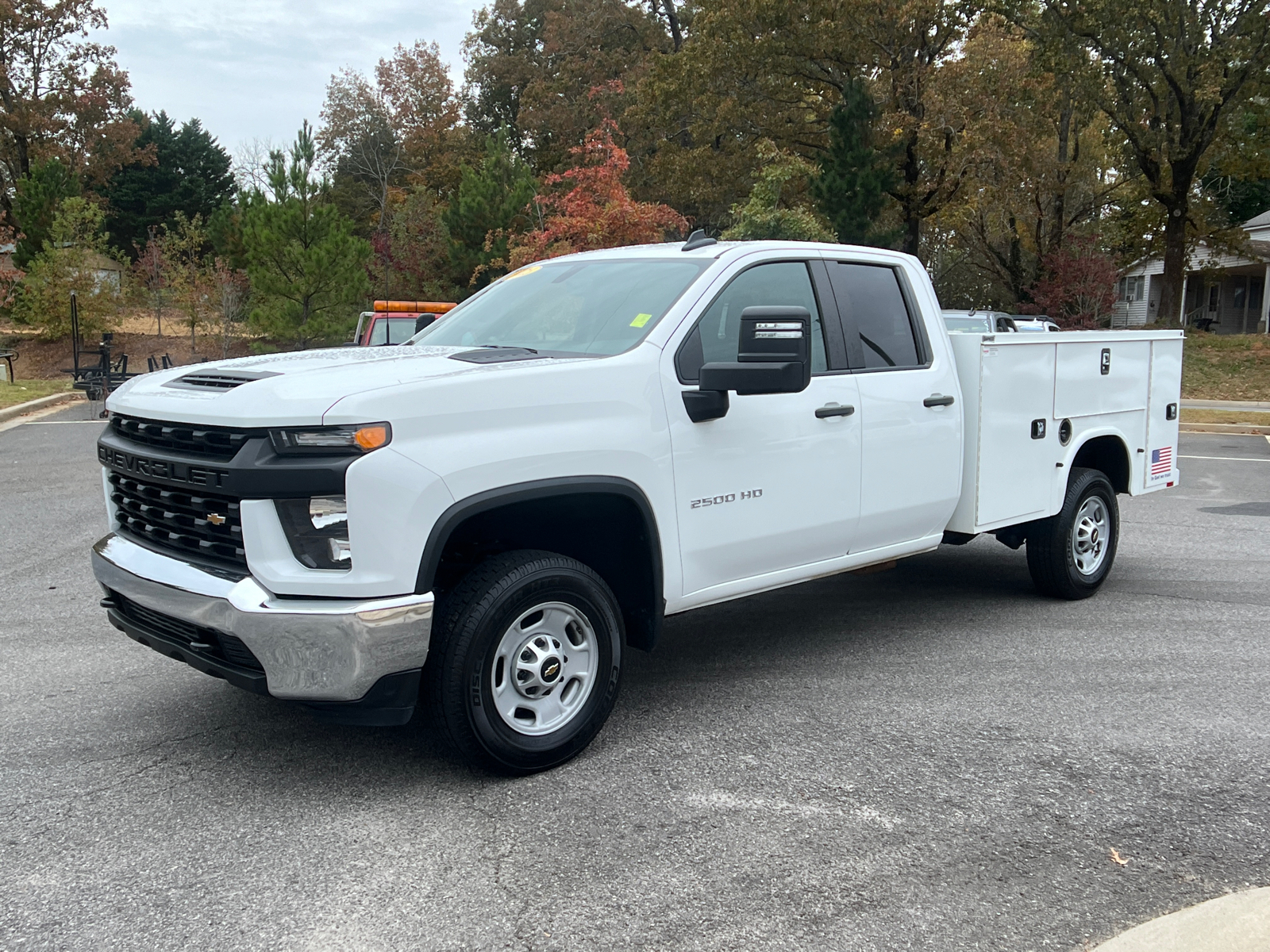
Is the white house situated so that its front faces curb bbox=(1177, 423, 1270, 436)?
yes

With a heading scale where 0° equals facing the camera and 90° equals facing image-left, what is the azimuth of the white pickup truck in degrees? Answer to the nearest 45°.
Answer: approximately 45°

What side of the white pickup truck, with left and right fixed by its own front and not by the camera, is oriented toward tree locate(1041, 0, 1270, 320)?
back

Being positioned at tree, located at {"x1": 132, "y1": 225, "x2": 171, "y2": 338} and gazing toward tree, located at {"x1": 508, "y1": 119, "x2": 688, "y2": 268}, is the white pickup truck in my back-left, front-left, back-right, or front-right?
front-right

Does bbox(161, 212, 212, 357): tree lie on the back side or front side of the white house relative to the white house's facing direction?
on the front side

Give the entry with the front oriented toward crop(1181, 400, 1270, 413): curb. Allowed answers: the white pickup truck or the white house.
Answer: the white house

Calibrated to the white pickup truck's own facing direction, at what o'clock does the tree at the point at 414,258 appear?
The tree is roughly at 4 o'clock from the white pickup truck.

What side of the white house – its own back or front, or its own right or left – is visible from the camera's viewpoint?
front

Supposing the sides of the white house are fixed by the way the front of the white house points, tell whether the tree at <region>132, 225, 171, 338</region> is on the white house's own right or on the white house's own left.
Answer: on the white house's own right

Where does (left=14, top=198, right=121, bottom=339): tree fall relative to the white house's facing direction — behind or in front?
in front

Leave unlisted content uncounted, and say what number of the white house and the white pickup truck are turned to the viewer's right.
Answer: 0

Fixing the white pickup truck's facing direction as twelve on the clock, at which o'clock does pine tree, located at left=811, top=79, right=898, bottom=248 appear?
The pine tree is roughly at 5 o'clock from the white pickup truck.

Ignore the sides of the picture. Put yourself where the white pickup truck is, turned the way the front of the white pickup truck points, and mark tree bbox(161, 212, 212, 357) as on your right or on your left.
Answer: on your right

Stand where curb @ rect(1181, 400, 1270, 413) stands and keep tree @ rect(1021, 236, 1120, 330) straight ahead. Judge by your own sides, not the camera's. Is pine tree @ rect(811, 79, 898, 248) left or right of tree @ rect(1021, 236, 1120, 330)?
left
